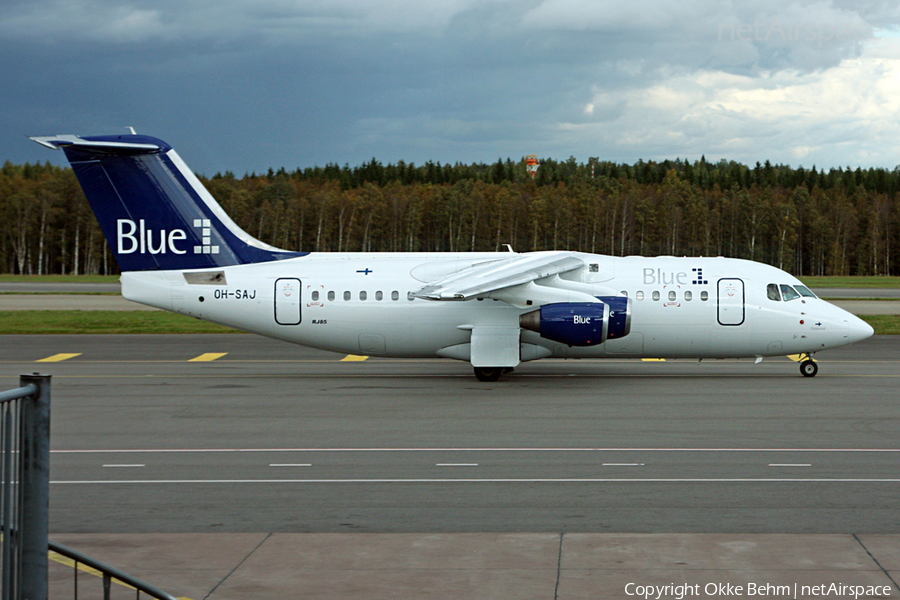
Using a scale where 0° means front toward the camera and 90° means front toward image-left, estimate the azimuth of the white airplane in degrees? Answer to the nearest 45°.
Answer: approximately 270°
